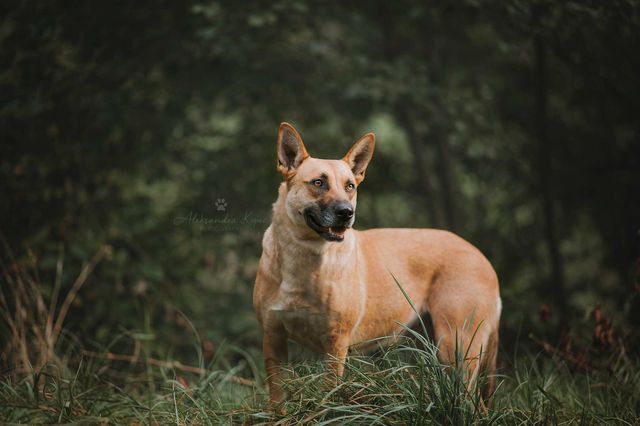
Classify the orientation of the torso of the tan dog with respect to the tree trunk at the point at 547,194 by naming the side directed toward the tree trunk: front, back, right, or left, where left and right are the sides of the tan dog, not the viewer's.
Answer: back

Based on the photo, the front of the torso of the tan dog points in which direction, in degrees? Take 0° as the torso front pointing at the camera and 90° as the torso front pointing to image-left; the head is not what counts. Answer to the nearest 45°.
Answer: approximately 45°
